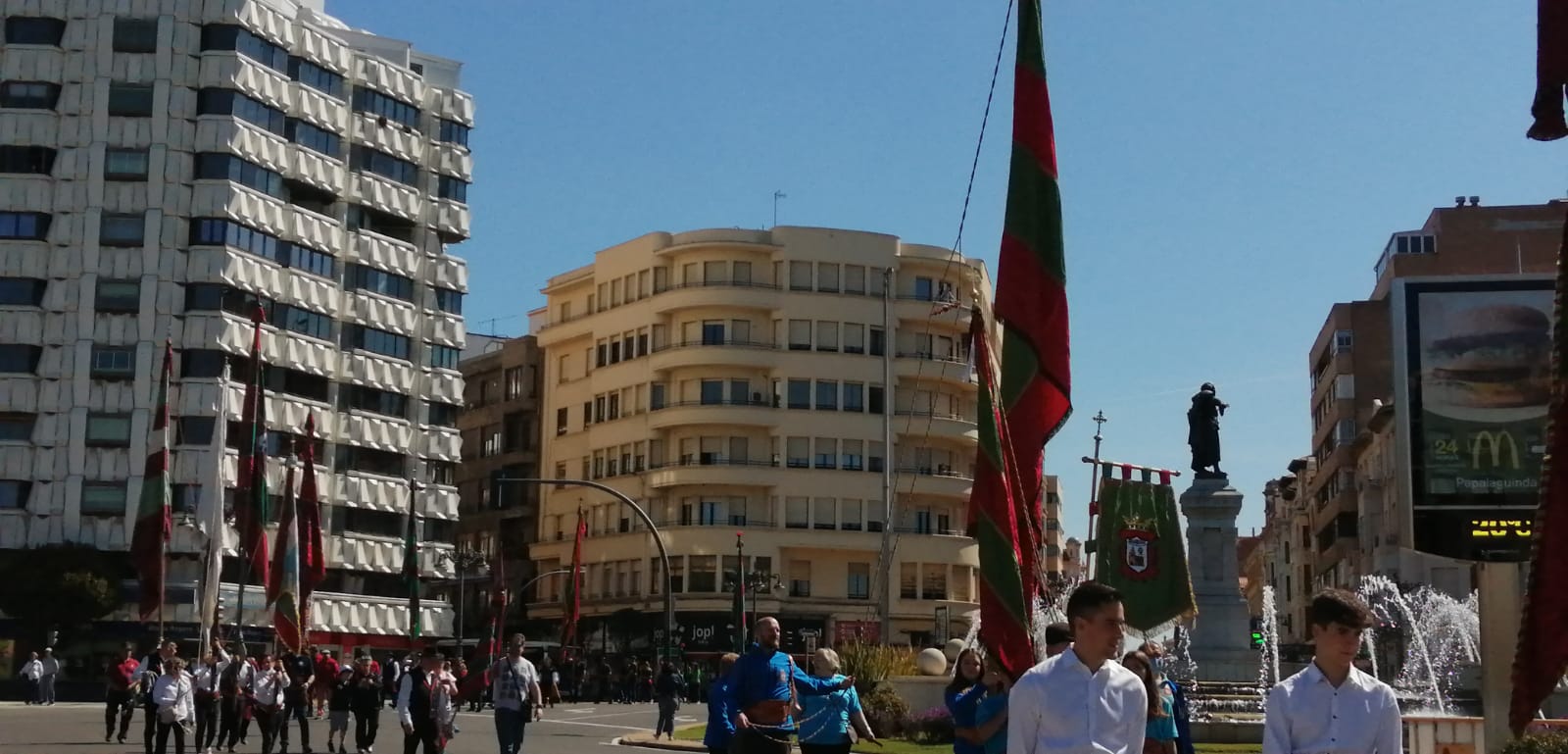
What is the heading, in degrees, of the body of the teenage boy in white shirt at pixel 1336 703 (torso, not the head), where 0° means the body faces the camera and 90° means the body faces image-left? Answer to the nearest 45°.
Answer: approximately 0°

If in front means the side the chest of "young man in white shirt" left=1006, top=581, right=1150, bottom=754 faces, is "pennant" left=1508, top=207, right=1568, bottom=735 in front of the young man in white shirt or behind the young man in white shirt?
in front

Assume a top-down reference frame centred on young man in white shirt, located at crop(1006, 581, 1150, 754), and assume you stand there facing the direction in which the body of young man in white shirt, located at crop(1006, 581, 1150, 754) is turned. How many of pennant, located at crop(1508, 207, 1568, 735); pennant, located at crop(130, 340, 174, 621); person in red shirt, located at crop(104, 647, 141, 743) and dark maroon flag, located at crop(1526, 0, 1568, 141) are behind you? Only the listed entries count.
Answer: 2

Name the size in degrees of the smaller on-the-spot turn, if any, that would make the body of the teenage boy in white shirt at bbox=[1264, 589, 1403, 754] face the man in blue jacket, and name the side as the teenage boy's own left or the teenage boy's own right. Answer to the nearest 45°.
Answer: approximately 135° to the teenage boy's own right

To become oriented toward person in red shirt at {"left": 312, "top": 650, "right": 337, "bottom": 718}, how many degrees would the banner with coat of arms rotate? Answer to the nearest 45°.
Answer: approximately 90° to its right

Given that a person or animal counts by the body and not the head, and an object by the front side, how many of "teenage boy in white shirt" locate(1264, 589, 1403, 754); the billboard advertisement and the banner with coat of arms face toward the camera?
3

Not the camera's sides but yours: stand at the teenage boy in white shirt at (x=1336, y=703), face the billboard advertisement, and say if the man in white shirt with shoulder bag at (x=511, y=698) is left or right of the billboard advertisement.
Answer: left

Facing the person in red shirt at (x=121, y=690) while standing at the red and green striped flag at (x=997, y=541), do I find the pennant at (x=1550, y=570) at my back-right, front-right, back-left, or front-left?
back-left

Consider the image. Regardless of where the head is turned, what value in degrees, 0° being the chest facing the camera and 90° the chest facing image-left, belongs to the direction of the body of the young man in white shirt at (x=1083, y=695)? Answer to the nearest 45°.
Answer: approximately 315°

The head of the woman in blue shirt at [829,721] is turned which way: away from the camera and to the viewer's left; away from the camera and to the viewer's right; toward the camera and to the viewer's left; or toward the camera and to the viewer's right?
away from the camera and to the viewer's left
